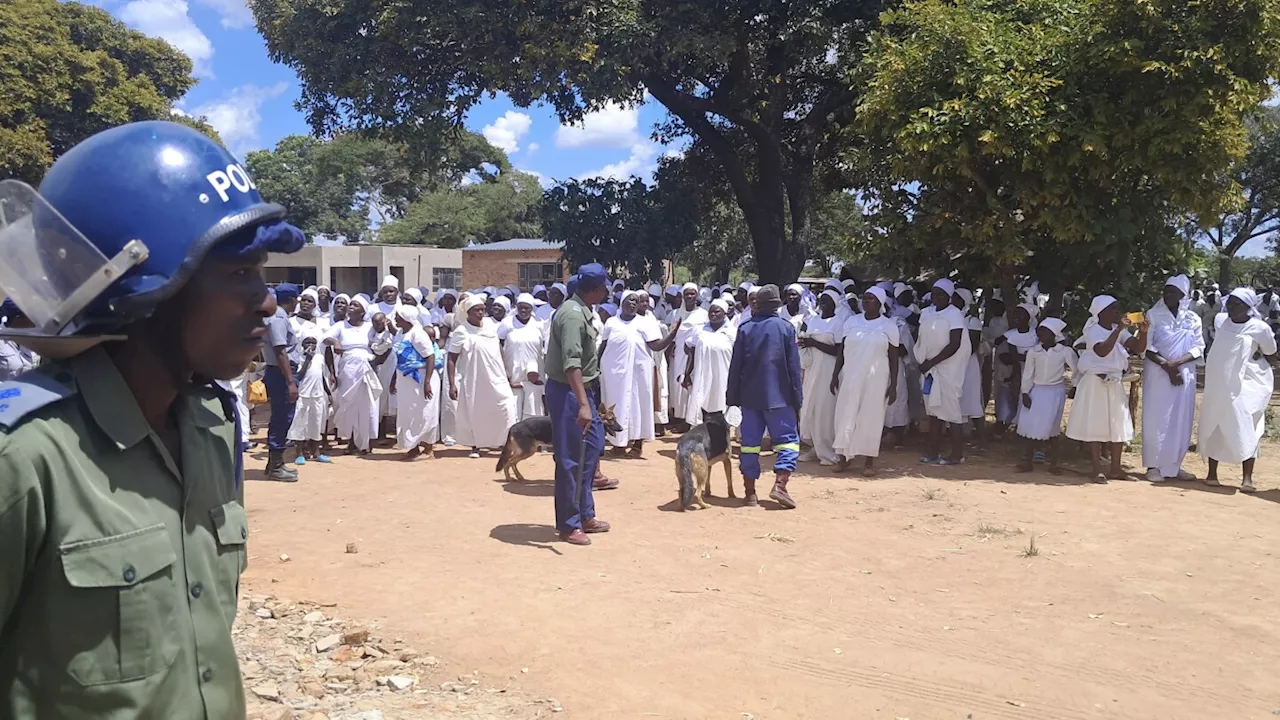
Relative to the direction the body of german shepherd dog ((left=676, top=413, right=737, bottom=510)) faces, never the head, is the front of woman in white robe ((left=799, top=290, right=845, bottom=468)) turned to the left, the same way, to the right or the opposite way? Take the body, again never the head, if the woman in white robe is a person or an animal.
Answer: the opposite way

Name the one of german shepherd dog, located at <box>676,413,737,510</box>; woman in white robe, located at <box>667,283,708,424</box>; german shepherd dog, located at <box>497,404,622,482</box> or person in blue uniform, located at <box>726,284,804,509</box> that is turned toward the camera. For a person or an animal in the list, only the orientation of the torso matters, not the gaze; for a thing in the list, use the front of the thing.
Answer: the woman in white robe

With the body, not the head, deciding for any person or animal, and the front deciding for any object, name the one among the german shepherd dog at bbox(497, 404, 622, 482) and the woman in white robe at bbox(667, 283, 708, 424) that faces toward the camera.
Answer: the woman in white robe

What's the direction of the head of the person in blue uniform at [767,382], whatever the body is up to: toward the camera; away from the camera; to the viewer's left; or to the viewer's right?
away from the camera

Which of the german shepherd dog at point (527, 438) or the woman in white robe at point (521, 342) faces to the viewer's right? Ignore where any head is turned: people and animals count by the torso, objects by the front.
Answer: the german shepherd dog

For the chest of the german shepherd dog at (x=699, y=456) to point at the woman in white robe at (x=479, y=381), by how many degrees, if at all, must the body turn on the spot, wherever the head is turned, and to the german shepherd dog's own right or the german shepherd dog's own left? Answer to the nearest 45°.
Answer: approximately 90° to the german shepherd dog's own left

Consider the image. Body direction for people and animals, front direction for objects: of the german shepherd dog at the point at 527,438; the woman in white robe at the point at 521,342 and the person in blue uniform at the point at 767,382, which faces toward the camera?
the woman in white robe

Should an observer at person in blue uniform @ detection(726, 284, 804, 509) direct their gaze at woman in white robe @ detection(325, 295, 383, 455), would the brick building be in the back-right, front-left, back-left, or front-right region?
front-right

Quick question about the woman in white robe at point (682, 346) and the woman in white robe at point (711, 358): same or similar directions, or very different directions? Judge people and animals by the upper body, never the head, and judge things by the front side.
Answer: same or similar directions

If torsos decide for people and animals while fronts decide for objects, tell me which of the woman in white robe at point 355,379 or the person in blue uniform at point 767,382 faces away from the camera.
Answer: the person in blue uniform

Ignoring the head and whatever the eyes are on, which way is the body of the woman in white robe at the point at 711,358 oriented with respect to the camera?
toward the camera

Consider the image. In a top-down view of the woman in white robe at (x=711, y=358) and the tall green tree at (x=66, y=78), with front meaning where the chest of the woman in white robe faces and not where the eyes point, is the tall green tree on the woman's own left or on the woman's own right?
on the woman's own right

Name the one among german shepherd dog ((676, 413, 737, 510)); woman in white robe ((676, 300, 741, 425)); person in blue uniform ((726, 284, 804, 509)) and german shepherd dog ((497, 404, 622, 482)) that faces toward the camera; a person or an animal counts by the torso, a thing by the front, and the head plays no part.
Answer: the woman in white robe

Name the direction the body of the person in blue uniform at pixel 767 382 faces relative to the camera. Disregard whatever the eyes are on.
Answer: away from the camera

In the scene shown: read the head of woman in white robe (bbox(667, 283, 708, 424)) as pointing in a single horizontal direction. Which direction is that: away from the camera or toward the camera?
toward the camera
